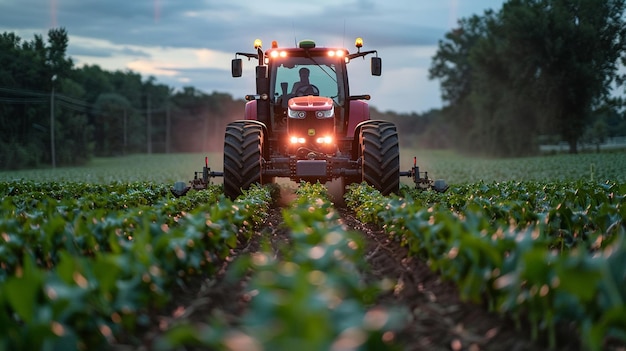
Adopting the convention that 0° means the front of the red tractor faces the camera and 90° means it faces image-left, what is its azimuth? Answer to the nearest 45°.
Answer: approximately 0°
